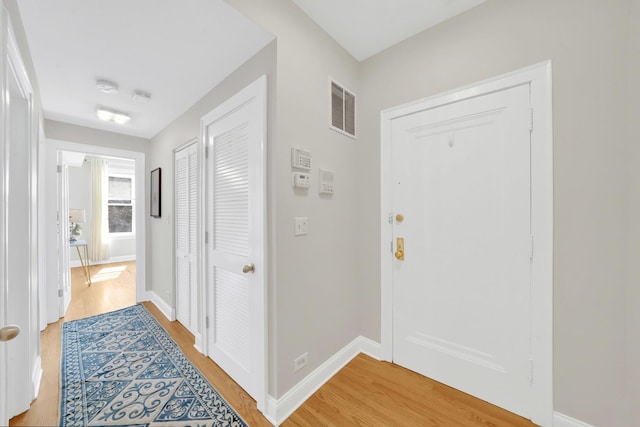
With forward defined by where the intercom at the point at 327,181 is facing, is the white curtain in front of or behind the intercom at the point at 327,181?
behind

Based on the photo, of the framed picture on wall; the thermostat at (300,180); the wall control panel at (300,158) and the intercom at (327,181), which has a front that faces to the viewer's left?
the framed picture on wall

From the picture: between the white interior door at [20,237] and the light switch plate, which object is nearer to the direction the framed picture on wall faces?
the white interior door

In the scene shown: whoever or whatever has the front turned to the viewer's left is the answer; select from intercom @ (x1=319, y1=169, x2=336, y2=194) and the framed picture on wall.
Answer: the framed picture on wall
